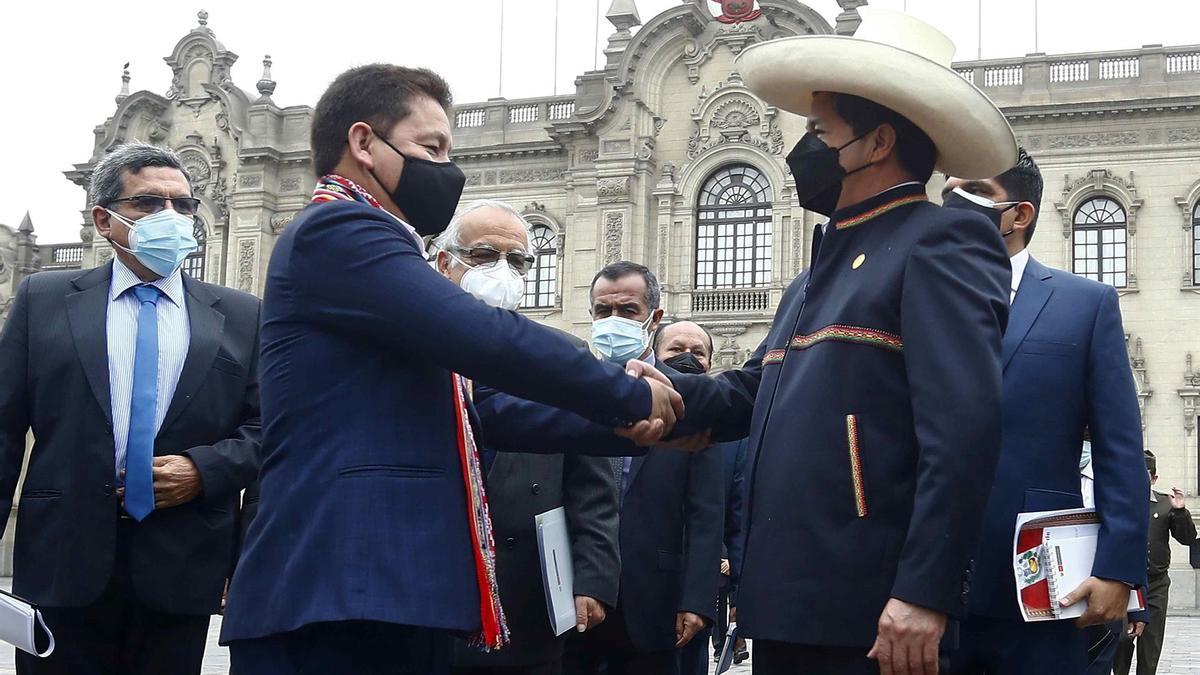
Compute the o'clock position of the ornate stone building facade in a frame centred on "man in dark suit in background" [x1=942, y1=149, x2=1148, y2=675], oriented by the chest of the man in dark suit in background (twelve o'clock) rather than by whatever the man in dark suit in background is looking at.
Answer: The ornate stone building facade is roughly at 4 o'clock from the man in dark suit in background.

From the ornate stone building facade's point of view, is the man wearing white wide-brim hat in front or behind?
in front

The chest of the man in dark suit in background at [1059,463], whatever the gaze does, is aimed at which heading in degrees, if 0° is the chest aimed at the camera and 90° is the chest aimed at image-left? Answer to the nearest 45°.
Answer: approximately 45°

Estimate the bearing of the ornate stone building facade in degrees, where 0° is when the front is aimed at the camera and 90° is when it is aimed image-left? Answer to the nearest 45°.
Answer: approximately 0°

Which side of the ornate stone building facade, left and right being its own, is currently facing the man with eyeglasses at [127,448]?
front

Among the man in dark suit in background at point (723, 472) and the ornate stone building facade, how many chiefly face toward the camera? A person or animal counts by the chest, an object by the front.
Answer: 2

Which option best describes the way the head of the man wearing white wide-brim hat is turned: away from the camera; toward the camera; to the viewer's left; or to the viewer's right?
to the viewer's left

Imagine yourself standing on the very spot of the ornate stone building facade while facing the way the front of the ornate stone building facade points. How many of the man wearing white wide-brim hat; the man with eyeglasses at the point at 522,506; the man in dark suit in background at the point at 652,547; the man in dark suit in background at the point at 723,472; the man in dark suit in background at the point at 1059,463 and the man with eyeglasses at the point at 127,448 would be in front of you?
6

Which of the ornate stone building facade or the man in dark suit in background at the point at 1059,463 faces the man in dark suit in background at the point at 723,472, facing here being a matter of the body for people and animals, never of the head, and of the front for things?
the ornate stone building facade

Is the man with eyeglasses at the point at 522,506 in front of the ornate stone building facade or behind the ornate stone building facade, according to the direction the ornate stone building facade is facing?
in front

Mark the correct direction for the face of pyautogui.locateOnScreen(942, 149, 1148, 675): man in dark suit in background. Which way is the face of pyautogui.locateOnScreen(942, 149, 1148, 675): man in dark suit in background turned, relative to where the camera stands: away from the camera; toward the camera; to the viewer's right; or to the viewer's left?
to the viewer's left
